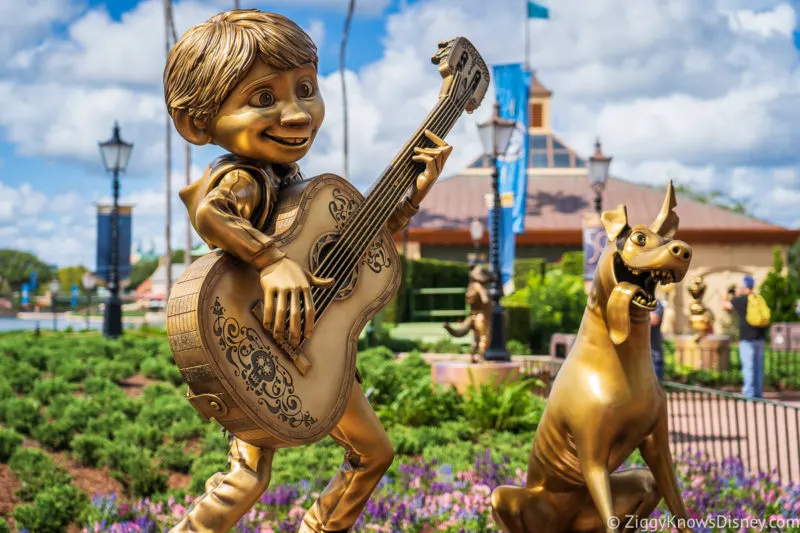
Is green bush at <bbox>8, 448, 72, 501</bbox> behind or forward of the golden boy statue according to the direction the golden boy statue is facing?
behind

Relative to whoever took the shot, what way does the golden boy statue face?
facing the viewer and to the right of the viewer

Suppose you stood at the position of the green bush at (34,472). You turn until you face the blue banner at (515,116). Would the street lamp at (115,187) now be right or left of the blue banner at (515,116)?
left

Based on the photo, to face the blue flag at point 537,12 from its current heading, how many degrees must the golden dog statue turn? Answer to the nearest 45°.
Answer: approximately 135° to its left

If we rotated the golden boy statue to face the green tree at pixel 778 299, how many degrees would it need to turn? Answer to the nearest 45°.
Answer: approximately 90° to its left

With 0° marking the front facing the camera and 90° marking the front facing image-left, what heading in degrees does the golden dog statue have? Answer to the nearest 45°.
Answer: approximately 315°

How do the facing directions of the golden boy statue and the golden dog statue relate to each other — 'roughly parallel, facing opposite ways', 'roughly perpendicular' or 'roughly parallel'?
roughly parallel

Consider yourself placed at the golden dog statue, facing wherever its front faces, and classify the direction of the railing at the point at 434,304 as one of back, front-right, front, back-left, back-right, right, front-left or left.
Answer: back-left

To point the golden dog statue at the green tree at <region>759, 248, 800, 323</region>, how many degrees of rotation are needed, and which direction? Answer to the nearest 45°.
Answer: approximately 135° to its left
